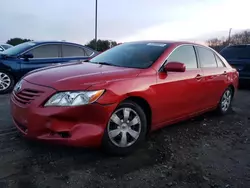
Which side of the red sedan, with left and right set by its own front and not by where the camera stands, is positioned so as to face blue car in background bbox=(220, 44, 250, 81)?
back

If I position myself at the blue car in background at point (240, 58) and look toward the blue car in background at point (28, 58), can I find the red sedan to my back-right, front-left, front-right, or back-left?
front-left

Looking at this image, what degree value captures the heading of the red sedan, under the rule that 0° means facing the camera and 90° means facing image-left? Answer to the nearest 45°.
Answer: approximately 45°

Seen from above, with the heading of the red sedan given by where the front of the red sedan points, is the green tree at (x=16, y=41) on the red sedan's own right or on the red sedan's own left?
on the red sedan's own right

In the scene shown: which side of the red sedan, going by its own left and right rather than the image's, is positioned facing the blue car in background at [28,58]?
right

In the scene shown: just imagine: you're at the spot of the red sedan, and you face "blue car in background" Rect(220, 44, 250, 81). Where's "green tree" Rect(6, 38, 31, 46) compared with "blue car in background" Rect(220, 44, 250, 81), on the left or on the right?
left
